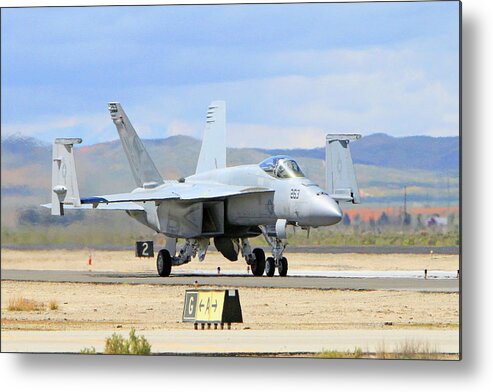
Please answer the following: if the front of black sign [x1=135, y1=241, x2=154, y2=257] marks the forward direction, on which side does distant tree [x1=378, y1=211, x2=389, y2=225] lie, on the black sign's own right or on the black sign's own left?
on the black sign's own left

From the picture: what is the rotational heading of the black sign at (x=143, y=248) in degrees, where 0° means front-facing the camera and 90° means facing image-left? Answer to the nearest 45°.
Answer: approximately 0°

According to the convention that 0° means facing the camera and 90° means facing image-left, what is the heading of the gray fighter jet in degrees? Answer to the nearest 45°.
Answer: approximately 315°
